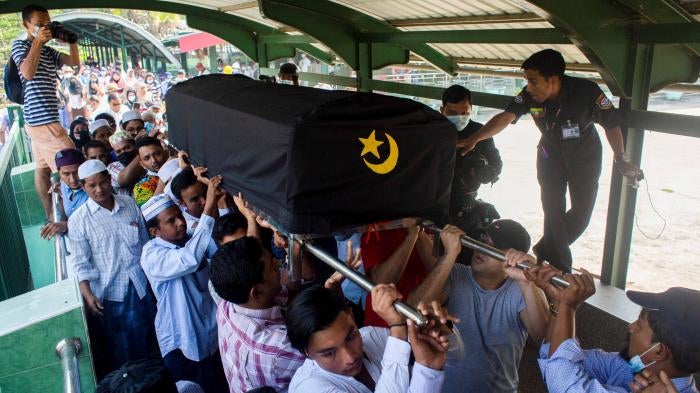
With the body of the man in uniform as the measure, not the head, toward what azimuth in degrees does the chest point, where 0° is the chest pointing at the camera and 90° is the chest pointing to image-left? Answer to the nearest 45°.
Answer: approximately 45°

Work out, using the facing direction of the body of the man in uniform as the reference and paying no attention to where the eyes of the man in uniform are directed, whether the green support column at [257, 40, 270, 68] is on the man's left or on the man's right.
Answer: on the man's right

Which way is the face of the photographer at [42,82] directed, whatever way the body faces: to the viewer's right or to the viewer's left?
to the viewer's right

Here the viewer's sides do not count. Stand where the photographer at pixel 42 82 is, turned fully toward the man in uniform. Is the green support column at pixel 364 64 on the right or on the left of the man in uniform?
left

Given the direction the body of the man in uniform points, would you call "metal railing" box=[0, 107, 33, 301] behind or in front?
in front

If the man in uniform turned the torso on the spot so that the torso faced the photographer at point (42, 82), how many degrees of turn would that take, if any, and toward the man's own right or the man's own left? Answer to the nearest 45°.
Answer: approximately 45° to the man's own right

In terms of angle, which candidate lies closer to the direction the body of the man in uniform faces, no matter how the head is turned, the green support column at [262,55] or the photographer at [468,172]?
the photographer

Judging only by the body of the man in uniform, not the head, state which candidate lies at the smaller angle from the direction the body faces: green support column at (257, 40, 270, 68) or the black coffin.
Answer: the black coffin

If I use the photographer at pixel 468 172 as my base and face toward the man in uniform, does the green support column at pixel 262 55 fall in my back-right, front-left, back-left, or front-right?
back-left

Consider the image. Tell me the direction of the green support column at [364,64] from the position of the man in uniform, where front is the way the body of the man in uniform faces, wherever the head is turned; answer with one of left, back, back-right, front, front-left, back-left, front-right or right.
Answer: right
